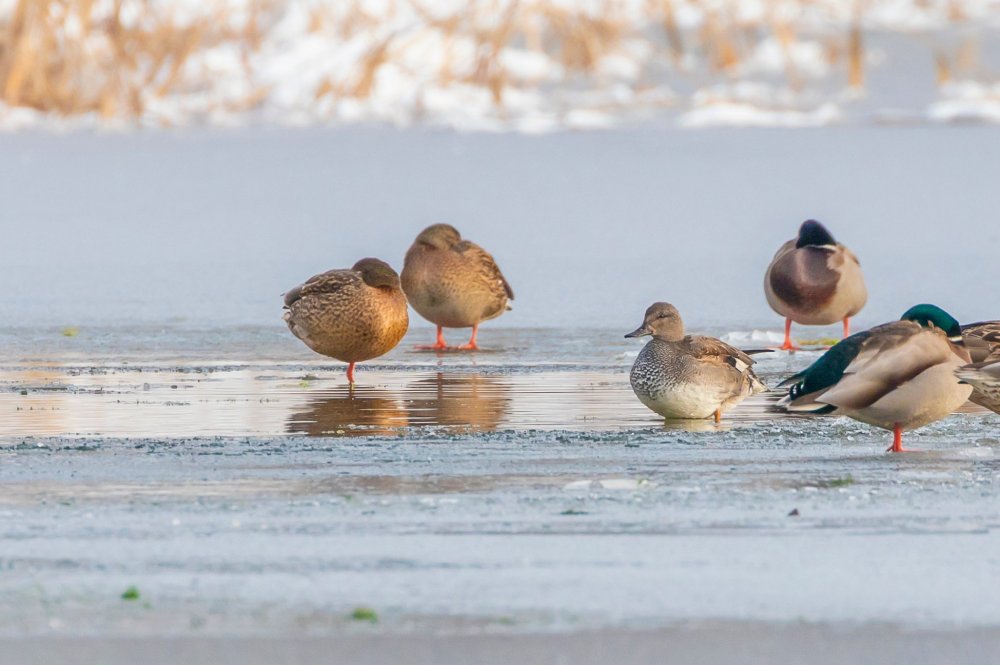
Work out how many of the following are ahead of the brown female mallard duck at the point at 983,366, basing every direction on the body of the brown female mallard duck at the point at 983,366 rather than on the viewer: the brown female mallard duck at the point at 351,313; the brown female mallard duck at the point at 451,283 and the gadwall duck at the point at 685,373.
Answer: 0

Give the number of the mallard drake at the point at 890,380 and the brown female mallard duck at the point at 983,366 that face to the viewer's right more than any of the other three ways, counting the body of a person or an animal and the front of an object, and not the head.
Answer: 2

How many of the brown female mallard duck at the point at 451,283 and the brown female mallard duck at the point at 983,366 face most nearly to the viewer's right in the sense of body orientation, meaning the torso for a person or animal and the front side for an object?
1

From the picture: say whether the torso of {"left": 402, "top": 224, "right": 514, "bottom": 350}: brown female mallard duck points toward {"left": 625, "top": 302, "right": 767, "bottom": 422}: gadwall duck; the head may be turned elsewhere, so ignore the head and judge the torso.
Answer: no

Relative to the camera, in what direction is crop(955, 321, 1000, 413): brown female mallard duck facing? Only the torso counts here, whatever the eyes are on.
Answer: to the viewer's right

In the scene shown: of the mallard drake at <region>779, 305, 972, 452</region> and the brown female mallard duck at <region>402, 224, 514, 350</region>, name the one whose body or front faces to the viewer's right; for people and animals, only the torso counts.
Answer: the mallard drake

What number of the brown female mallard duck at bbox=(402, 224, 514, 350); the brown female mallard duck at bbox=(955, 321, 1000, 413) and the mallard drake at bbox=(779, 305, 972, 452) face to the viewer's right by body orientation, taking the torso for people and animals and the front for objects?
2

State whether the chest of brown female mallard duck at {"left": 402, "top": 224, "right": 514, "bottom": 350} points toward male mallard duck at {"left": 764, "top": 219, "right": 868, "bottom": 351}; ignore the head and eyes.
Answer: no

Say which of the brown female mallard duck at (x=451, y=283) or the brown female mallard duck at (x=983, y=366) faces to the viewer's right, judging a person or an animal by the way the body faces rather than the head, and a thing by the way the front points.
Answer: the brown female mallard duck at (x=983, y=366)

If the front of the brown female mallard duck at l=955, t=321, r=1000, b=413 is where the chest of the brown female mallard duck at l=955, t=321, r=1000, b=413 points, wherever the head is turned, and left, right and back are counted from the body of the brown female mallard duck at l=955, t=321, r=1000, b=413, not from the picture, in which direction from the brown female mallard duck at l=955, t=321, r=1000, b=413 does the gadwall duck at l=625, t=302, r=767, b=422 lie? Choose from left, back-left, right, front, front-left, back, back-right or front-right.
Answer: back

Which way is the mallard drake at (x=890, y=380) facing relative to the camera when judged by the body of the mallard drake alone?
to the viewer's right

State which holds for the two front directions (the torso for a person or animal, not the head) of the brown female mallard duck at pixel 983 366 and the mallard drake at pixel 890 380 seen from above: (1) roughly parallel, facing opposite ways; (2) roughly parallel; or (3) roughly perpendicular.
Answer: roughly parallel

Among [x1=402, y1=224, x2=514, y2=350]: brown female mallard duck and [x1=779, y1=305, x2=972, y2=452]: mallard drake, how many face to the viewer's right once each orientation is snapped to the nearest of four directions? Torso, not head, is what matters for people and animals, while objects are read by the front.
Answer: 1

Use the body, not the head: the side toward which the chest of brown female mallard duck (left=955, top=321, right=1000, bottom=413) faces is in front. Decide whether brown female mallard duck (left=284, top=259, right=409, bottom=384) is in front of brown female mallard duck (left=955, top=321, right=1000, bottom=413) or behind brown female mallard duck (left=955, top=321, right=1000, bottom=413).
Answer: behind

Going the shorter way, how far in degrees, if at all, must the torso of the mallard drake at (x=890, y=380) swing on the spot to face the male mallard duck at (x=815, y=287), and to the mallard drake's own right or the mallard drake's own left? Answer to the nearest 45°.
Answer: approximately 90° to the mallard drake's own left
